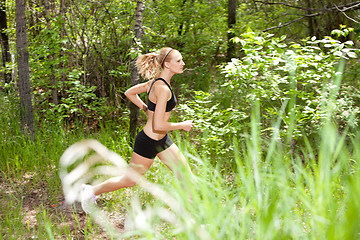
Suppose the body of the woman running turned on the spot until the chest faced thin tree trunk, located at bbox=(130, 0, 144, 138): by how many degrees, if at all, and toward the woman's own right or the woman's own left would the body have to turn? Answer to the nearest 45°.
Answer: approximately 90° to the woman's own left

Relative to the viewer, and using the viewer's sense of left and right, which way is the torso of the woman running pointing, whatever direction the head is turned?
facing to the right of the viewer

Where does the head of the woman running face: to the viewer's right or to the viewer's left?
to the viewer's right

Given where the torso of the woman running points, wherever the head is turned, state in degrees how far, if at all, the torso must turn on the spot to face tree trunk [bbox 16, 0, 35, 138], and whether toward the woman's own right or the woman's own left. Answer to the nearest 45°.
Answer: approximately 135° to the woman's own left
